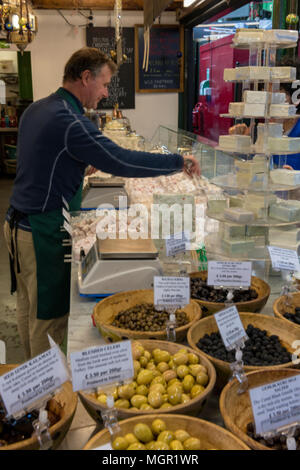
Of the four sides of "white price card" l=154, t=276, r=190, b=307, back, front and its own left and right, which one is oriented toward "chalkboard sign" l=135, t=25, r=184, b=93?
back

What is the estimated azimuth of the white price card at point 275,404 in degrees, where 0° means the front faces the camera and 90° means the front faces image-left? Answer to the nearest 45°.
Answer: approximately 0°

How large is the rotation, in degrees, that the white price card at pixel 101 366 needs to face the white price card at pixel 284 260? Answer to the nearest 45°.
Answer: approximately 135° to its left

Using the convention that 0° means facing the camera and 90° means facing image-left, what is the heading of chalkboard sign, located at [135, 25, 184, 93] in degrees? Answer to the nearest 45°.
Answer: approximately 0°

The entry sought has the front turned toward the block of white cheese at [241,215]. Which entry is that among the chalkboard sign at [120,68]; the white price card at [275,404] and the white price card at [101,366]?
the chalkboard sign

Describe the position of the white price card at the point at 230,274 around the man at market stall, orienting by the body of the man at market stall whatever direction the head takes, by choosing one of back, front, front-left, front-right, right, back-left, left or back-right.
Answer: front-right

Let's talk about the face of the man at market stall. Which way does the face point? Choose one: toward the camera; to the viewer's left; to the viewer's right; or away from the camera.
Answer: to the viewer's right

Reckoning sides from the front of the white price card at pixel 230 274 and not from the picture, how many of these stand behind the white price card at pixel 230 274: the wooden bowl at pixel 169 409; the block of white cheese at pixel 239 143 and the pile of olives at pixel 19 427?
1
